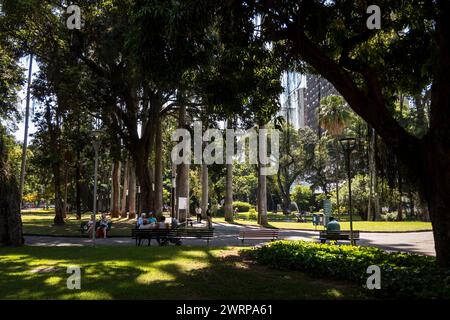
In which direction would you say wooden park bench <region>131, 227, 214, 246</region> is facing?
away from the camera

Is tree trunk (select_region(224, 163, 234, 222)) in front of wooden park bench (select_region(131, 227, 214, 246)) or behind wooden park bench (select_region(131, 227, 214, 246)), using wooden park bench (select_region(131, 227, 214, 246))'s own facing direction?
in front

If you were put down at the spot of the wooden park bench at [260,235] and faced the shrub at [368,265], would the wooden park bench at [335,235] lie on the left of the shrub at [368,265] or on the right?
left

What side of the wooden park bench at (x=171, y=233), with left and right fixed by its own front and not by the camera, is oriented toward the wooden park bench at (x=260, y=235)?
right

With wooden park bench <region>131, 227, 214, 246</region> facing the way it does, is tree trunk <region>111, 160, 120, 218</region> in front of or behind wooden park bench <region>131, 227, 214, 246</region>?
in front

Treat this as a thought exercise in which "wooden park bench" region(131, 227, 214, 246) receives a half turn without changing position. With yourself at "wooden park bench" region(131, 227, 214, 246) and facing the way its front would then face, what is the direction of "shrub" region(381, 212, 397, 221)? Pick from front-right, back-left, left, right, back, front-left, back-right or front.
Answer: back-left
